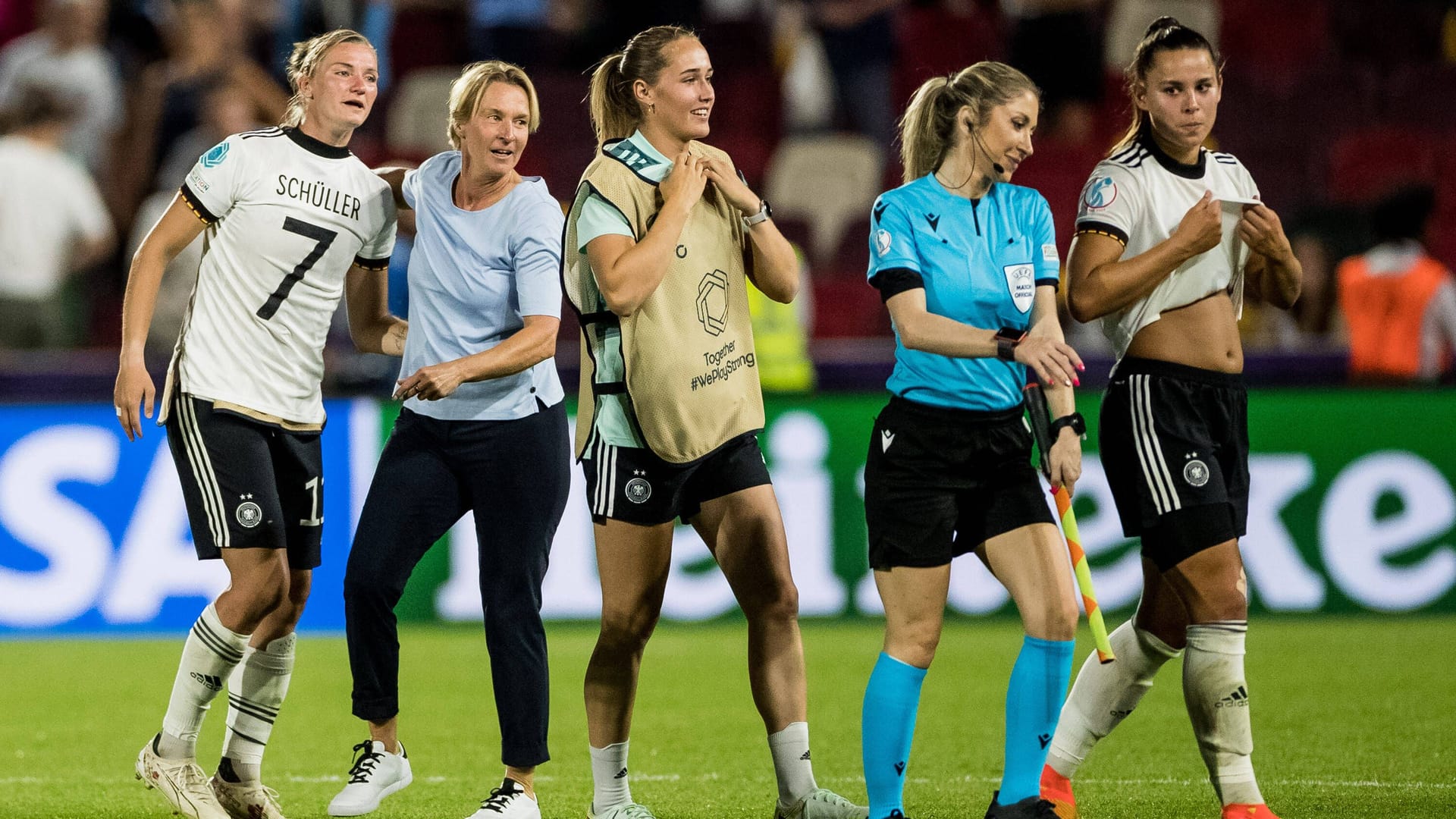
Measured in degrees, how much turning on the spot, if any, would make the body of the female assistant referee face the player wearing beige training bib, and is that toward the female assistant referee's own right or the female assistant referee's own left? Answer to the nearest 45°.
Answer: approximately 135° to the female assistant referee's own right

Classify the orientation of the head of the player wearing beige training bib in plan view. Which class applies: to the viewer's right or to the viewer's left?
to the viewer's right

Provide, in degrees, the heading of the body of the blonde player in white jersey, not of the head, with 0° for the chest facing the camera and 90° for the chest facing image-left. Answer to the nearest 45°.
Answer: approximately 315°

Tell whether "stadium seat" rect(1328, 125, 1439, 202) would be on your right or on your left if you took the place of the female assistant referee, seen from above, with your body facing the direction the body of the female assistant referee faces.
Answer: on your left

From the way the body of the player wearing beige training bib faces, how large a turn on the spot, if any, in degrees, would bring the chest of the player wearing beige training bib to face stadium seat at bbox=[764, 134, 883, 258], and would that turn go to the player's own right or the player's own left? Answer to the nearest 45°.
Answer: approximately 135° to the player's own left

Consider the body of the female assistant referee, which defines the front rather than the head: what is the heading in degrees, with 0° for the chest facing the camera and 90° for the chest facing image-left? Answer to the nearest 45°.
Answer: approximately 315°

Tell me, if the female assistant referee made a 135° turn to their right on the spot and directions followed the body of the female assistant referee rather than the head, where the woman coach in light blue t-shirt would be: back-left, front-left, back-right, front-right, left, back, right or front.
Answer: front
